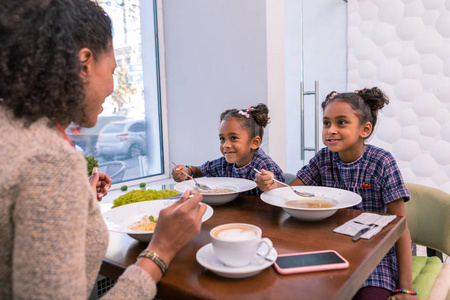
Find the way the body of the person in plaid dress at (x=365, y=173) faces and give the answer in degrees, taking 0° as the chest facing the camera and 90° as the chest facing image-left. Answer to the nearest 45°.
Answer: approximately 45°

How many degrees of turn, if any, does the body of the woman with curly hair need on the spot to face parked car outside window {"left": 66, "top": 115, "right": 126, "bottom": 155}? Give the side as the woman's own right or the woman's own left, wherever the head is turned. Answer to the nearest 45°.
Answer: approximately 45° to the woman's own left

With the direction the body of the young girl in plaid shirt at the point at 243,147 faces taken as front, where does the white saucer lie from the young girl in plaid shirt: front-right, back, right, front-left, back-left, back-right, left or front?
front-left

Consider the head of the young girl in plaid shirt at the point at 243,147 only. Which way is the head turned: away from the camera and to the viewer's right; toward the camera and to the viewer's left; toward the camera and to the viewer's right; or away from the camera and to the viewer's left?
toward the camera and to the viewer's left

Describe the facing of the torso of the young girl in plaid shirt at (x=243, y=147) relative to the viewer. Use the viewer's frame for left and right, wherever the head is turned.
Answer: facing the viewer and to the left of the viewer

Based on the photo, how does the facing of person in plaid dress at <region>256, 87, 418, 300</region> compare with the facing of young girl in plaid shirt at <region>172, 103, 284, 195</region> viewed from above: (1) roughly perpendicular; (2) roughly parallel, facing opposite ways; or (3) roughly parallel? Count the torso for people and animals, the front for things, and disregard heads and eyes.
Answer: roughly parallel

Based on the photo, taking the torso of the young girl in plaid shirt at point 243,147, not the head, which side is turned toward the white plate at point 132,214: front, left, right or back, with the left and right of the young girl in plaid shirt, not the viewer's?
front

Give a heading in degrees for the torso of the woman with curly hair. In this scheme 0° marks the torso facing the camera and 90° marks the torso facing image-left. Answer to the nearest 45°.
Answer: approximately 225°

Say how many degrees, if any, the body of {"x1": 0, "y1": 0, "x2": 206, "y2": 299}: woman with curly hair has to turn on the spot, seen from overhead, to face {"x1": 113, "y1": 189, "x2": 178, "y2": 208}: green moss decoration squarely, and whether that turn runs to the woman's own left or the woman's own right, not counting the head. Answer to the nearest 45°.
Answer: approximately 45° to the woman's own left

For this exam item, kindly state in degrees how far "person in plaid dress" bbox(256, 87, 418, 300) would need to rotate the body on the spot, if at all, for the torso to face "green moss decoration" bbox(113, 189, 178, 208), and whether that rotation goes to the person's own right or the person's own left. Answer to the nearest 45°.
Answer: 0° — they already face it

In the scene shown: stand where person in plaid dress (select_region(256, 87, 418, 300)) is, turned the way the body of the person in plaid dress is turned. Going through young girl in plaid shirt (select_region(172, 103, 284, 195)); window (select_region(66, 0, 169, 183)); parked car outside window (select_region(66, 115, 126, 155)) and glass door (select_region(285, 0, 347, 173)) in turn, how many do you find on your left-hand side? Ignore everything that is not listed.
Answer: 0

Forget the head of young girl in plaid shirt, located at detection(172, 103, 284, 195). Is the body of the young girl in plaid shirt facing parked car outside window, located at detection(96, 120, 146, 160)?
no

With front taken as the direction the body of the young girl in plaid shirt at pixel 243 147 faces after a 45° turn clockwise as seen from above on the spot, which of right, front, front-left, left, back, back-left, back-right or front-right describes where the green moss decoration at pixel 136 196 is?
front-left

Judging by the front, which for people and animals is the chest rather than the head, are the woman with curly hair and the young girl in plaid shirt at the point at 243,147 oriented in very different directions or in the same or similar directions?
very different directions
